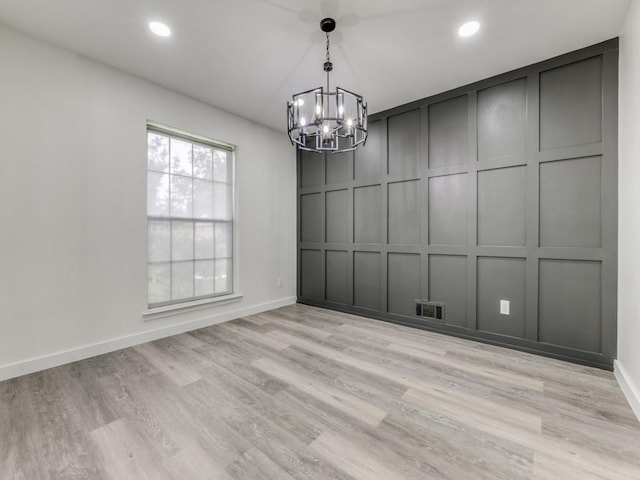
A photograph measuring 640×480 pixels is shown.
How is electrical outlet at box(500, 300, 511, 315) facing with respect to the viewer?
toward the camera

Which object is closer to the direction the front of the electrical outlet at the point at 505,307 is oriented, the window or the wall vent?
the window

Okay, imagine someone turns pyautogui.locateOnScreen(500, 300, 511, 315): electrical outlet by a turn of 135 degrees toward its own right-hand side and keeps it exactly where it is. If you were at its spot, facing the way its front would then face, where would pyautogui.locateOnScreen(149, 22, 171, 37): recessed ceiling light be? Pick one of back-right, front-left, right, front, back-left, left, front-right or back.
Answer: left

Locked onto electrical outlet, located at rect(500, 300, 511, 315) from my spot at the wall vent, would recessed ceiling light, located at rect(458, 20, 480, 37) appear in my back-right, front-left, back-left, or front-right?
front-right

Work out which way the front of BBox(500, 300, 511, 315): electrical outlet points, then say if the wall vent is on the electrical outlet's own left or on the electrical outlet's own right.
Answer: on the electrical outlet's own right

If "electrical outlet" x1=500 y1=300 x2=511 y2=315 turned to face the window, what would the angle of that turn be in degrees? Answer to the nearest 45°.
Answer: approximately 45° to its right
